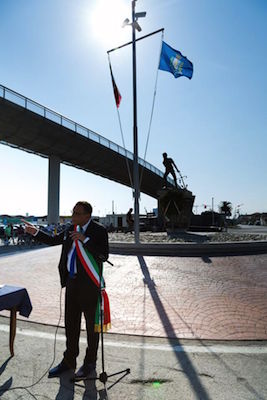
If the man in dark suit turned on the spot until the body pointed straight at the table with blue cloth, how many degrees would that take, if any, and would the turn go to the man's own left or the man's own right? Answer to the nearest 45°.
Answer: approximately 90° to the man's own right

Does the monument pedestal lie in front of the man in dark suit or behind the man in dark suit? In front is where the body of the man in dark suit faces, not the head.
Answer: behind

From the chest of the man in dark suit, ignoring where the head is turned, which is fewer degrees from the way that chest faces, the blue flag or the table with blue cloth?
the table with blue cloth

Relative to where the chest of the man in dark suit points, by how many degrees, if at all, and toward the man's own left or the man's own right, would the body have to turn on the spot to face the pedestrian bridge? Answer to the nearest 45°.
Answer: approximately 135° to the man's own right

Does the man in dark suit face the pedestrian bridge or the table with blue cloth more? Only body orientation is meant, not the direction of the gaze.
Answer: the table with blue cloth

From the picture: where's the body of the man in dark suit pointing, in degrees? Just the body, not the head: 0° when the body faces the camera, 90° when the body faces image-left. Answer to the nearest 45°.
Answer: approximately 45°
